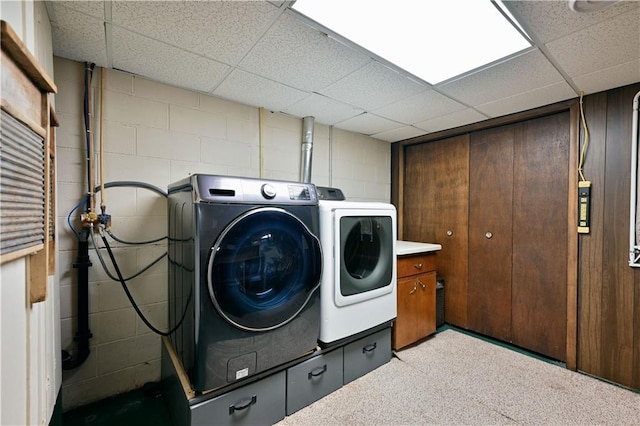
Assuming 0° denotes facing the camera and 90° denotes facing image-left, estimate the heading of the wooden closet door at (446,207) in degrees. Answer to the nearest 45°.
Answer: approximately 45°

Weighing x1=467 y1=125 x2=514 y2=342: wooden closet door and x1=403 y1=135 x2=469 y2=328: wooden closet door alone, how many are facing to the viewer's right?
0

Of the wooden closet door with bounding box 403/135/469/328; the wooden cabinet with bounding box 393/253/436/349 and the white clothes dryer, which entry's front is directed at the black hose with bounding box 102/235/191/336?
the wooden closet door

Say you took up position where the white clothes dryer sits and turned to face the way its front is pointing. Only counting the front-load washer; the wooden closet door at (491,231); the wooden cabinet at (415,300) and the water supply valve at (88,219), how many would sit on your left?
2

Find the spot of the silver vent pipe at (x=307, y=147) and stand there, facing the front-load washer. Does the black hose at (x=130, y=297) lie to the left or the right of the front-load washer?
right

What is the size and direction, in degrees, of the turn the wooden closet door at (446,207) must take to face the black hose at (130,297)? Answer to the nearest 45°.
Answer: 0° — it already faces it

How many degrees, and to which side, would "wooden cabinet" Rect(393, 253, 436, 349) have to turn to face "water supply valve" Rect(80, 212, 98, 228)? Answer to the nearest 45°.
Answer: approximately 90° to its right

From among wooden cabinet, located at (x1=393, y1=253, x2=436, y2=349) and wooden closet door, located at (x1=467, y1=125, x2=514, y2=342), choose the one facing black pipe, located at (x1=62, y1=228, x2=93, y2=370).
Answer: the wooden closet door

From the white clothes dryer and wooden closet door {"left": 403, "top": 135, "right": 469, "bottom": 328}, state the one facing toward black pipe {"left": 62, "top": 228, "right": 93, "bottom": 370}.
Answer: the wooden closet door

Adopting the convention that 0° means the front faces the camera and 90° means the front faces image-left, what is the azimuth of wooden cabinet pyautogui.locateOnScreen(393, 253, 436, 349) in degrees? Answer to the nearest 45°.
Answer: approximately 315°

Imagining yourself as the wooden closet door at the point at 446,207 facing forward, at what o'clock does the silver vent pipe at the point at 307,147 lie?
The silver vent pipe is roughly at 12 o'clock from the wooden closet door.

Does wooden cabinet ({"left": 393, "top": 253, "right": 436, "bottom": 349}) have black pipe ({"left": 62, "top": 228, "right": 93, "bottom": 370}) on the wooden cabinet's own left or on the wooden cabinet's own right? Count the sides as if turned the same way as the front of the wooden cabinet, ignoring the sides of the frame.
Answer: on the wooden cabinet's own right
